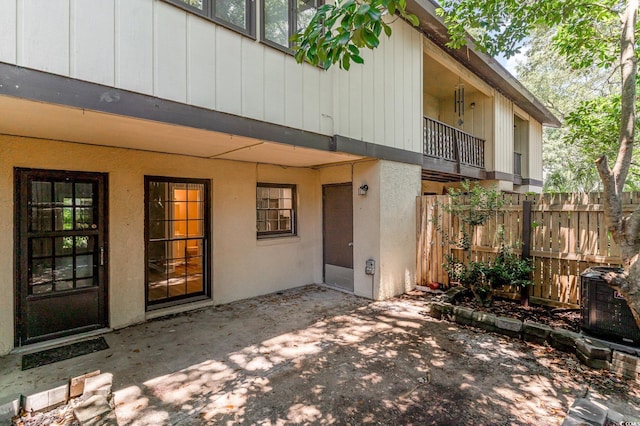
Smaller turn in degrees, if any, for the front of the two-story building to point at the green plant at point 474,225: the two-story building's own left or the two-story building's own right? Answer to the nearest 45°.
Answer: approximately 45° to the two-story building's own left

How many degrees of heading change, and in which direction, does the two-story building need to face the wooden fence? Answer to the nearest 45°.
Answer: approximately 45° to its left

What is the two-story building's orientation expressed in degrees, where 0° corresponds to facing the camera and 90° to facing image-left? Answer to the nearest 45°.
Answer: approximately 315°

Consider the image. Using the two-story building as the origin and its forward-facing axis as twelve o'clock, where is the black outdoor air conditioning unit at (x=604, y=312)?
The black outdoor air conditioning unit is roughly at 11 o'clock from the two-story building.

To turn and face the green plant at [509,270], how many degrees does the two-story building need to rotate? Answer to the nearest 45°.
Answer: approximately 45° to its left

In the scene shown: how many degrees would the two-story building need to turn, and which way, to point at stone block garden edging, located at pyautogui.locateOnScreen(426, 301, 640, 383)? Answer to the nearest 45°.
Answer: approximately 45° to its left
